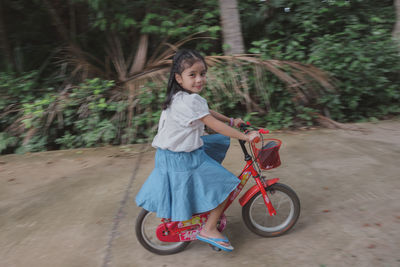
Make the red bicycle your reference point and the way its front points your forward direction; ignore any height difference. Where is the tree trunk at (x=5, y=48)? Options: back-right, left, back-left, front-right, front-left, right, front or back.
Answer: back-left

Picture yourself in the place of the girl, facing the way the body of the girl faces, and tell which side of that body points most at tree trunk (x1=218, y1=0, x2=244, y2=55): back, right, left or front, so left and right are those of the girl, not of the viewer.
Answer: left

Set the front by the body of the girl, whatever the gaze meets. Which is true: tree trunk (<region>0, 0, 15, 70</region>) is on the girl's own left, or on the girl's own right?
on the girl's own left

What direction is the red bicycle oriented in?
to the viewer's right

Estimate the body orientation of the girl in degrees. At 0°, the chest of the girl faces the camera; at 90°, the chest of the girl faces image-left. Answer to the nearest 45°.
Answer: approximately 270°

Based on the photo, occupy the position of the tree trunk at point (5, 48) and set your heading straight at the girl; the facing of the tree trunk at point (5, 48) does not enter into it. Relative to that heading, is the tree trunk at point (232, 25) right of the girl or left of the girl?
left
